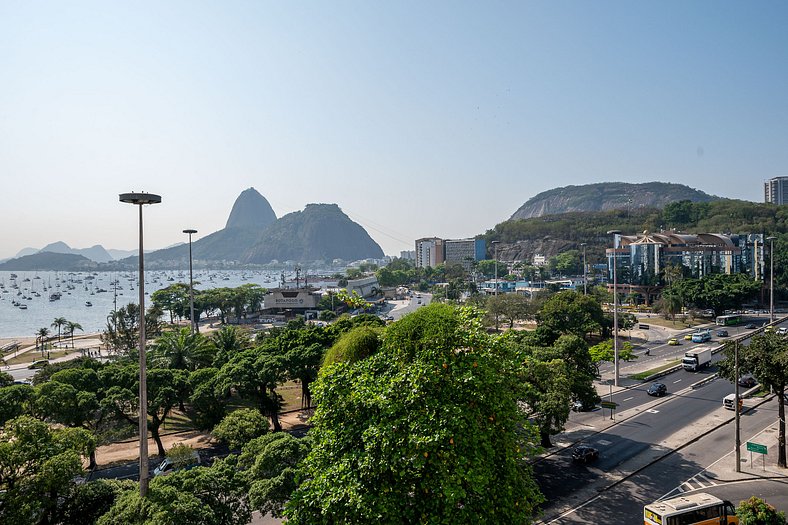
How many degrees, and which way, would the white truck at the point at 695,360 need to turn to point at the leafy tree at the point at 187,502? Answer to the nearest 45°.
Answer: approximately 45° to its left

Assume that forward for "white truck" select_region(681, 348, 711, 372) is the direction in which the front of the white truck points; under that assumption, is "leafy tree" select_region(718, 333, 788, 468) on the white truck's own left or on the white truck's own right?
on the white truck's own left

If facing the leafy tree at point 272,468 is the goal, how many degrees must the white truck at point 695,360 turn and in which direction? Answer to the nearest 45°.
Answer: approximately 45° to its left

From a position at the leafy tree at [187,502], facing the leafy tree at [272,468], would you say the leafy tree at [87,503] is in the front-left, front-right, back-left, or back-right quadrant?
back-left

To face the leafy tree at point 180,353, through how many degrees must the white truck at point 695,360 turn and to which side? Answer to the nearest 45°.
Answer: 0° — it already faces it
